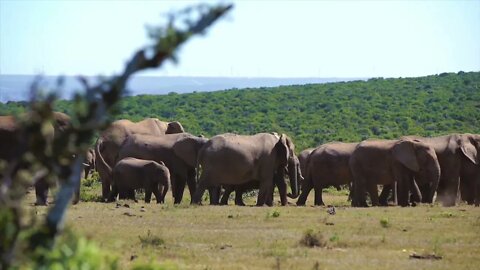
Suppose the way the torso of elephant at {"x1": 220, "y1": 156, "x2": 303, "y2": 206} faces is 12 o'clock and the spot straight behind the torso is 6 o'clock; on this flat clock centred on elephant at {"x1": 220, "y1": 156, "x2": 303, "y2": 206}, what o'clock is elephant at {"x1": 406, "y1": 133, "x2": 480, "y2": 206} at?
elephant at {"x1": 406, "y1": 133, "x2": 480, "y2": 206} is roughly at 12 o'clock from elephant at {"x1": 220, "y1": 156, "x2": 303, "y2": 206}.

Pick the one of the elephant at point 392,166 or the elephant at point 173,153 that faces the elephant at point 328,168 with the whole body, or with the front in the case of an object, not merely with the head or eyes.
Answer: the elephant at point 173,153

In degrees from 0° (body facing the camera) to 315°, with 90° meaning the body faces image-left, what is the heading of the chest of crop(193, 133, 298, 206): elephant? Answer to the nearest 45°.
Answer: approximately 270°

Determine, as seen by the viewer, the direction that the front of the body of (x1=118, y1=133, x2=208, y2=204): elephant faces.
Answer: to the viewer's right

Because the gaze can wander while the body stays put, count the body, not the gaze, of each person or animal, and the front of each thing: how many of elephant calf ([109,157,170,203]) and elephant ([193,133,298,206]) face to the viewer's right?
2

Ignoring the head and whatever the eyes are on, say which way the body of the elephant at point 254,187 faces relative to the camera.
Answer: to the viewer's right

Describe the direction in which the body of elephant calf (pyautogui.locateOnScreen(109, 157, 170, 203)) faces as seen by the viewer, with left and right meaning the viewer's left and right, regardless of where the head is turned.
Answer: facing to the right of the viewer

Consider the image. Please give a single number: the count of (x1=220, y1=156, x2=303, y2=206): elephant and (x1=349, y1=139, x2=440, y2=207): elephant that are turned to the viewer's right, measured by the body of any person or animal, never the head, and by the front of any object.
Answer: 2

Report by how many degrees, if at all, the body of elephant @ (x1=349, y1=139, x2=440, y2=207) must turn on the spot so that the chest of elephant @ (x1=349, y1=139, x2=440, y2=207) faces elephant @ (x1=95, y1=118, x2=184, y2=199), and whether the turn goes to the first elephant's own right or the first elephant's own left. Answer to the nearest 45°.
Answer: approximately 180°

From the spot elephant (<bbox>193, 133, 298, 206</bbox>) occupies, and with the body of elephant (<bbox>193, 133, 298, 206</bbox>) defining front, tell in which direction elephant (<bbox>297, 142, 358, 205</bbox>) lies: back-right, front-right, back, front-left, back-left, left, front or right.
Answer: front-left

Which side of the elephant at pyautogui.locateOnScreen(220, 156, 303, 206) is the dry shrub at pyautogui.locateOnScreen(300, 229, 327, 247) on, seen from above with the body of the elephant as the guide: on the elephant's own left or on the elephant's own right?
on the elephant's own right

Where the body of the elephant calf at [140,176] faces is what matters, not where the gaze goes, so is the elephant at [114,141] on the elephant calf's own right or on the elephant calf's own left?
on the elephant calf's own left

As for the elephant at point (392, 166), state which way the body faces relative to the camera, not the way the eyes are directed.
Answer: to the viewer's right
